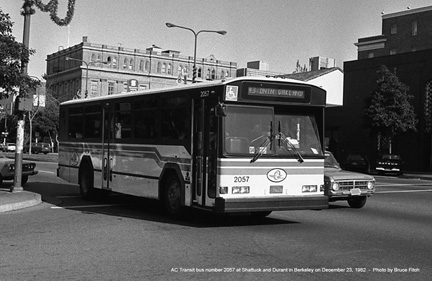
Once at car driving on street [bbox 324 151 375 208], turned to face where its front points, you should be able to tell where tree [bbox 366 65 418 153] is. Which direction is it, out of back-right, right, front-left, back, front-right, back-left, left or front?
back-left

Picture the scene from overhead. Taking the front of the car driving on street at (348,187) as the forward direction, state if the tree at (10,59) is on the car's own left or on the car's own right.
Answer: on the car's own right

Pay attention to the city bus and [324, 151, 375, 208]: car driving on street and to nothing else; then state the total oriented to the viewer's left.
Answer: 0

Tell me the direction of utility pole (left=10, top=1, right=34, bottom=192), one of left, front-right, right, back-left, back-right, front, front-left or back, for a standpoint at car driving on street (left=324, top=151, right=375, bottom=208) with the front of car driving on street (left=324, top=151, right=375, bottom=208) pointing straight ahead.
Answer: back-right

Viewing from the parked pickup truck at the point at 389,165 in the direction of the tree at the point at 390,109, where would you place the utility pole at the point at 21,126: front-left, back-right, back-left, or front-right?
back-left

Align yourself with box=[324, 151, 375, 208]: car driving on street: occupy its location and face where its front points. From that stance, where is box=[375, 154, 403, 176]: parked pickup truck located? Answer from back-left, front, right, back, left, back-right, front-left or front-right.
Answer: back-left

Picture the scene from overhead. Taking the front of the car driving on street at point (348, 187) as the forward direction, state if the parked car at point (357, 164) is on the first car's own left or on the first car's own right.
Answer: on the first car's own left

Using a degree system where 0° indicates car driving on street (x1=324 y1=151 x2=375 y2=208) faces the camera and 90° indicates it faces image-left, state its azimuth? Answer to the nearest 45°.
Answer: approximately 315°

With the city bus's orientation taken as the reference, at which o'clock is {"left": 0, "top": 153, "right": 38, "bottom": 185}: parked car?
The parked car is roughly at 6 o'clock from the city bus.
